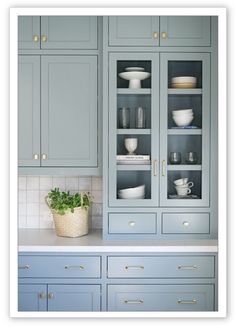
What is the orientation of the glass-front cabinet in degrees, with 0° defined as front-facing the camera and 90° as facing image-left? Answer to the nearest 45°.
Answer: approximately 0°

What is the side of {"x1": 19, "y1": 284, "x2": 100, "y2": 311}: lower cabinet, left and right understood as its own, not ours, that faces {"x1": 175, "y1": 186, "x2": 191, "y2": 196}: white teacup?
left

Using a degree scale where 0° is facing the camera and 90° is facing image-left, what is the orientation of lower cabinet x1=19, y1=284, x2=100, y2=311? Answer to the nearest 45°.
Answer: approximately 0°
